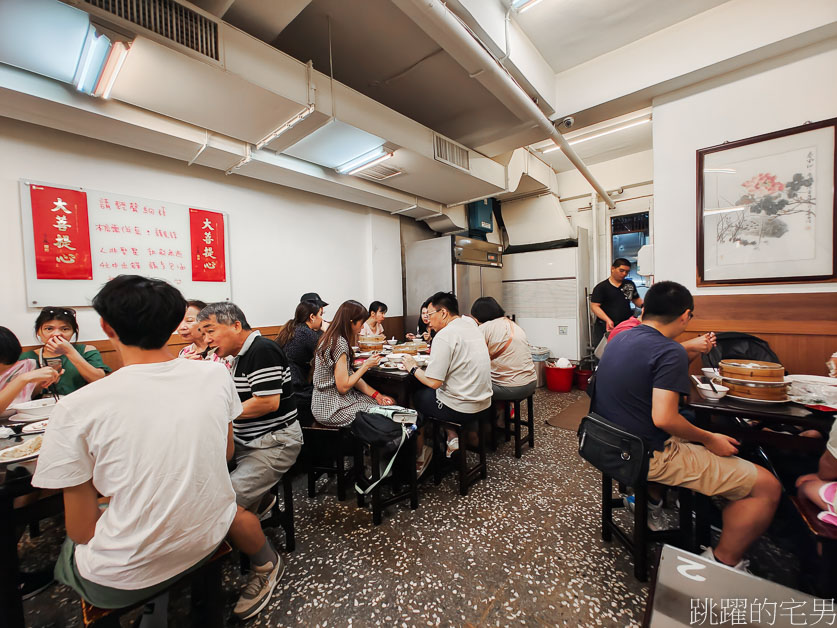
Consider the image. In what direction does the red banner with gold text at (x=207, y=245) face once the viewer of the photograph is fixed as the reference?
facing the viewer

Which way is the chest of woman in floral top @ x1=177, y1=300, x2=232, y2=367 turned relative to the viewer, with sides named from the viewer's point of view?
facing the viewer and to the left of the viewer

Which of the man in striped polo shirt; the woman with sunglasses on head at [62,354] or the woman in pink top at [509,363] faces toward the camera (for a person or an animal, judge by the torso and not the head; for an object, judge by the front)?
the woman with sunglasses on head

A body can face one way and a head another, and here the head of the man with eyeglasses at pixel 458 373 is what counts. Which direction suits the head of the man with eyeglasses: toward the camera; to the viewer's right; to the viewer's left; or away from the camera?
to the viewer's left

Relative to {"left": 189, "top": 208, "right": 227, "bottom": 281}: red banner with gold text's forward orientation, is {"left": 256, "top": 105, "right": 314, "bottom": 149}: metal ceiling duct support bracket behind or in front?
in front

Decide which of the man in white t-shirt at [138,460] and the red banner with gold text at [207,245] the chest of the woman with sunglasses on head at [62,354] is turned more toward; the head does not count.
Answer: the man in white t-shirt

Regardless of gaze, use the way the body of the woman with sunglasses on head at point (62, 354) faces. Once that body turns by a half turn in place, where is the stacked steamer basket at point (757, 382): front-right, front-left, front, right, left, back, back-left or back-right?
back-right

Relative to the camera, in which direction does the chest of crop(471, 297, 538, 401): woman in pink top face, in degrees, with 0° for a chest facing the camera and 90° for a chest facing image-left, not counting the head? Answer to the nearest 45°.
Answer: approximately 135°

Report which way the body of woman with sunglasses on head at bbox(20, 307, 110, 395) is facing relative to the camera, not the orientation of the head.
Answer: toward the camera

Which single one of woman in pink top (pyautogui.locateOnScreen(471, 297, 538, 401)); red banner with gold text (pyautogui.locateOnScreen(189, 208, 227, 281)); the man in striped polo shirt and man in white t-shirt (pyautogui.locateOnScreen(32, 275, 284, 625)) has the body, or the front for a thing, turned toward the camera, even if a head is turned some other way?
the red banner with gold text

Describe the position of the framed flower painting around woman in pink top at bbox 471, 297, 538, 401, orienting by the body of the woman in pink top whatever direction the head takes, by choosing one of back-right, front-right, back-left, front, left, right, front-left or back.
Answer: back-right

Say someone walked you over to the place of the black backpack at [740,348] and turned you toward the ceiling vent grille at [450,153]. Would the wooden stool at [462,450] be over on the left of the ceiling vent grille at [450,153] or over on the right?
left

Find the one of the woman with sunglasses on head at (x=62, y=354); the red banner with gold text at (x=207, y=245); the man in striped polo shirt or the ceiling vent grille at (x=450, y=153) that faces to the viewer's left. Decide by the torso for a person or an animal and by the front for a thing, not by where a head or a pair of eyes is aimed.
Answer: the man in striped polo shirt

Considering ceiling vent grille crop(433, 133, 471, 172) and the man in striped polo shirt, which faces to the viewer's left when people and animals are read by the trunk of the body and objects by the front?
the man in striped polo shirt

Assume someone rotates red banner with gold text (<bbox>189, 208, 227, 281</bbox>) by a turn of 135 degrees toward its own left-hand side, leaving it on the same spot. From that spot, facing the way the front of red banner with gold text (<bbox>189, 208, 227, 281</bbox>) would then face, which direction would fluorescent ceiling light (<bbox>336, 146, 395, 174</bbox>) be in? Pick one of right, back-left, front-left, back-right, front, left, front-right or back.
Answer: right

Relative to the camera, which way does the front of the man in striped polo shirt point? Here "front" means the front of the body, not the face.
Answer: to the viewer's left

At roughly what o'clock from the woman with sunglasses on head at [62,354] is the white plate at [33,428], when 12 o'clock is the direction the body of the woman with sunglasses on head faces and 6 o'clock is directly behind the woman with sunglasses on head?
The white plate is roughly at 12 o'clock from the woman with sunglasses on head.

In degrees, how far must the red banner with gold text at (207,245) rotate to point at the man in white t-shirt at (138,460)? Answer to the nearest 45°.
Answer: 0° — it already faces them
